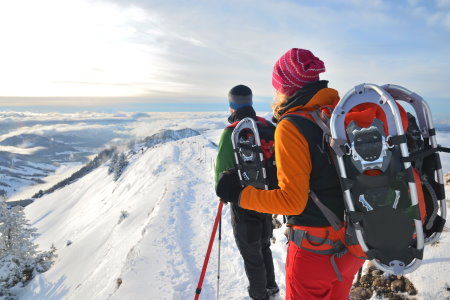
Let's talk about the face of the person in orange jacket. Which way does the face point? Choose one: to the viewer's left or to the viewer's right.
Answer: to the viewer's left

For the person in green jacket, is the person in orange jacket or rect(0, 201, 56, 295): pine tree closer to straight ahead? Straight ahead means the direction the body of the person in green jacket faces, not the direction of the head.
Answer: the pine tree

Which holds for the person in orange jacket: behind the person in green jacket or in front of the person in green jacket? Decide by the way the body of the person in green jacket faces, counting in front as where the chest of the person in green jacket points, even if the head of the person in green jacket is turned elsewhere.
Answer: behind

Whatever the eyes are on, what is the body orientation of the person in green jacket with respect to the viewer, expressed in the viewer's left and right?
facing away from the viewer and to the left of the viewer
